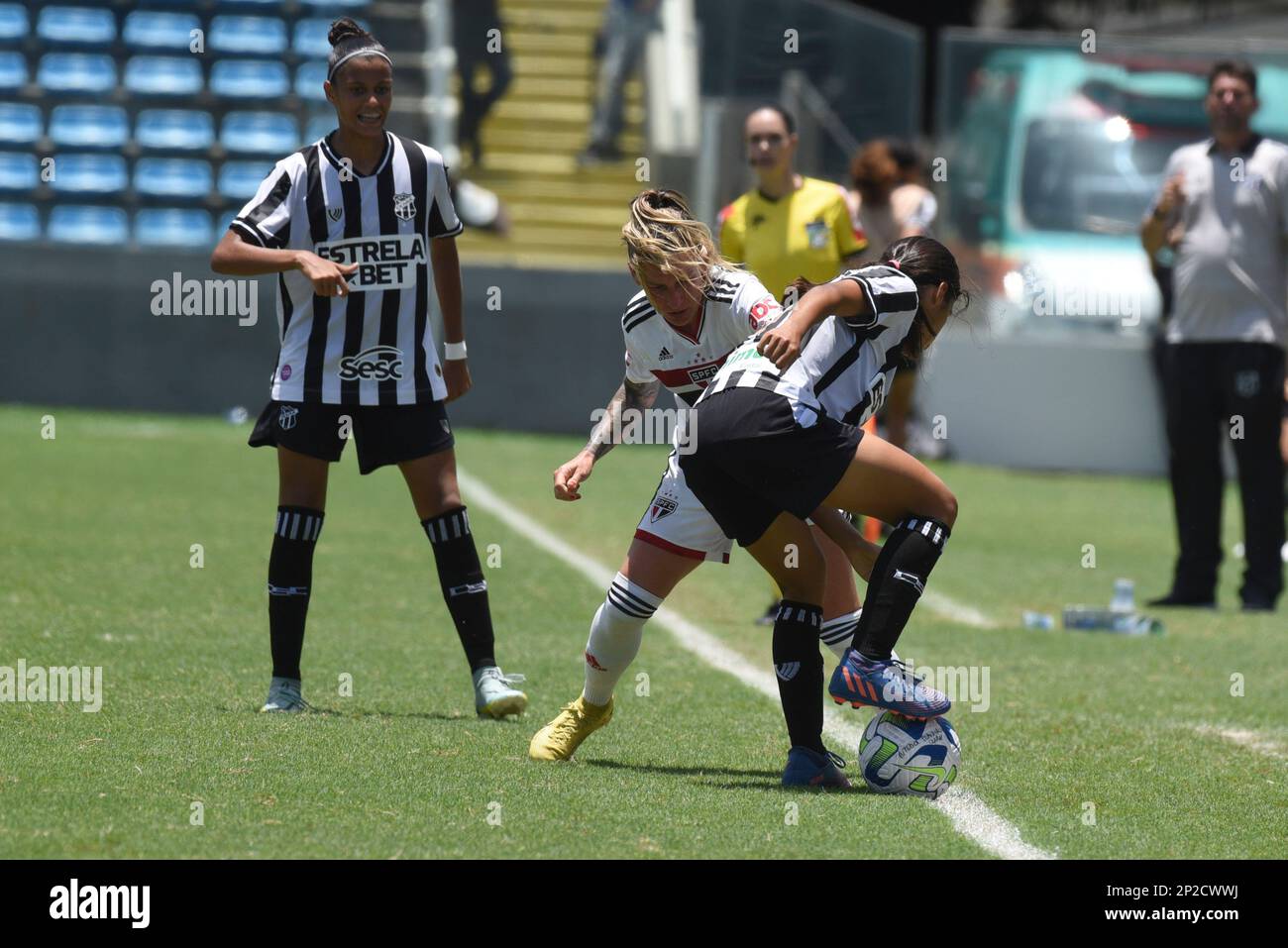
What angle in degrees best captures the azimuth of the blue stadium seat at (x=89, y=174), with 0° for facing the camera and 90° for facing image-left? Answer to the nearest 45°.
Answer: approximately 0°

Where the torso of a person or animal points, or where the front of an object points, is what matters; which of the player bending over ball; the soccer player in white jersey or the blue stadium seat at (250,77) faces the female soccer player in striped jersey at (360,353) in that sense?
the blue stadium seat

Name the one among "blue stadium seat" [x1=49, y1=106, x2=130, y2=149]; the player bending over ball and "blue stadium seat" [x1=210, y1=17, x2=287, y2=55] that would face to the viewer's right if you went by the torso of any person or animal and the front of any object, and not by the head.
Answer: the player bending over ball

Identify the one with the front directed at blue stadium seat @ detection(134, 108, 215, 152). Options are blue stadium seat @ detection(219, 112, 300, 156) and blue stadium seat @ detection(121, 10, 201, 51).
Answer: blue stadium seat @ detection(121, 10, 201, 51)

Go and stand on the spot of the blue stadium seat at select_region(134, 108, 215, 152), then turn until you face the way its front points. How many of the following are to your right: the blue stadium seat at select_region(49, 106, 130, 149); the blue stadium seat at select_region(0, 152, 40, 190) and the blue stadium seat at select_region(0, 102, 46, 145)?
3

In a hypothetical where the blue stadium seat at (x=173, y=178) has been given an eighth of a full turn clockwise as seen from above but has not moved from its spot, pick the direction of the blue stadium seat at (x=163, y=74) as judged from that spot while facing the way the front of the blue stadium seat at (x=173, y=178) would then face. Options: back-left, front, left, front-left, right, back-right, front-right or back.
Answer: back-right

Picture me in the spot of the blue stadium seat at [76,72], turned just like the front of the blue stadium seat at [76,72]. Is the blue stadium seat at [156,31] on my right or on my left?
on my left

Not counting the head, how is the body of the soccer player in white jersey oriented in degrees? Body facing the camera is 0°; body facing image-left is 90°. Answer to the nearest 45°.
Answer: approximately 0°

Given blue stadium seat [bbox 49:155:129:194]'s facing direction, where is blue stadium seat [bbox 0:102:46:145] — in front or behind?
behind

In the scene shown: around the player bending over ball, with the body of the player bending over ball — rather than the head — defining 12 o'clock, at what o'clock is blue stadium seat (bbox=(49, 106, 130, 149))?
The blue stadium seat is roughly at 8 o'clock from the player bending over ball.
